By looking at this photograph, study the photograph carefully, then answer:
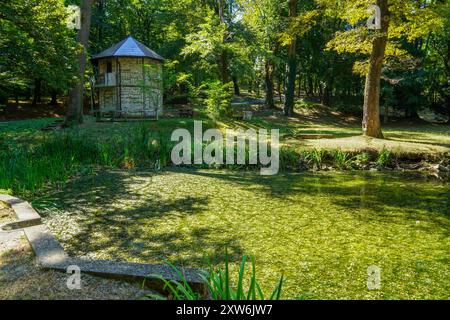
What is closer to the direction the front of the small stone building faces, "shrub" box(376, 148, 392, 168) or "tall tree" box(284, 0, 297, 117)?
the shrub

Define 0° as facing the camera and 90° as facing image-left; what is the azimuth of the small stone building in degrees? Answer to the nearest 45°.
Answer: approximately 45°

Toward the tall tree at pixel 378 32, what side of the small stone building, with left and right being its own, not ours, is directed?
left

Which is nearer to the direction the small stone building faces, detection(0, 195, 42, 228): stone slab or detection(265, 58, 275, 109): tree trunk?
the stone slab

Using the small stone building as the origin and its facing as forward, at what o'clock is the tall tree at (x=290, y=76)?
The tall tree is roughly at 8 o'clock from the small stone building.

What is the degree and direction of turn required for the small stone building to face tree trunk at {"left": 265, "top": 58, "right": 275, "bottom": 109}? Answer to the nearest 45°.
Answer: approximately 135° to its left

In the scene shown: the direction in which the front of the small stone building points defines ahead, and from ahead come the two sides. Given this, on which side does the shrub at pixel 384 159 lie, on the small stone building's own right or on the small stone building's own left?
on the small stone building's own left
